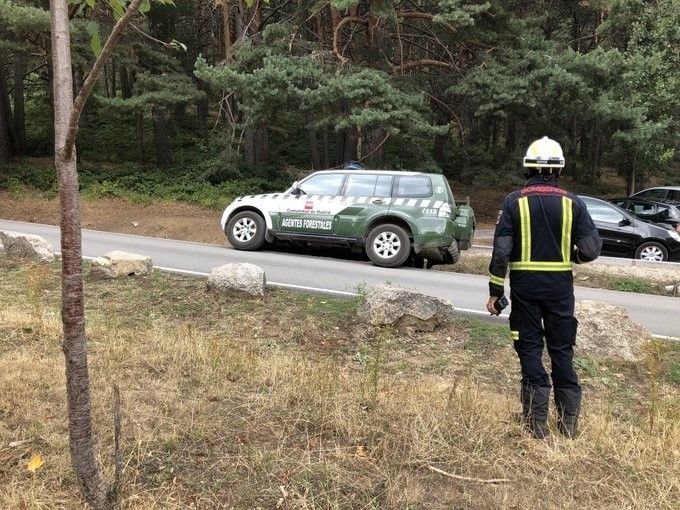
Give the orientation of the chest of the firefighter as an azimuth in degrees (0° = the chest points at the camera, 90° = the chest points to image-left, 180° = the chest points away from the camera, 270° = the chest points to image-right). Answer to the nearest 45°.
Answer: approximately 180°

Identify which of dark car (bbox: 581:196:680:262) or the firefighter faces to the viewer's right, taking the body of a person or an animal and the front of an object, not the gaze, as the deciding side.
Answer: the dark car

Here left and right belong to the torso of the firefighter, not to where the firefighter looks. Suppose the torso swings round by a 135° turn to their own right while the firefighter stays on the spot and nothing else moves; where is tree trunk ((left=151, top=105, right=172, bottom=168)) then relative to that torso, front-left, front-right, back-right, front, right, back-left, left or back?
back

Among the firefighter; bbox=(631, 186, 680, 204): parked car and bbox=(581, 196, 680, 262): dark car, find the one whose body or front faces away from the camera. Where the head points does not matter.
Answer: the firefighter

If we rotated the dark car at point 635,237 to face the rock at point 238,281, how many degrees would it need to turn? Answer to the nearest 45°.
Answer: approximately 135° to its right

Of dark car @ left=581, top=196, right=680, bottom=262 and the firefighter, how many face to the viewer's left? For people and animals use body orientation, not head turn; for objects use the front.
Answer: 0

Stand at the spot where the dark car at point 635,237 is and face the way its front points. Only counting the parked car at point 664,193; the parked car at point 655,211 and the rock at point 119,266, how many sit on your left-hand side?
2

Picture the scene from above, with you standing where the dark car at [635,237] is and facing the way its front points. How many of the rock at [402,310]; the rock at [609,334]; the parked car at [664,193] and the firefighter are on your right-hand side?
3

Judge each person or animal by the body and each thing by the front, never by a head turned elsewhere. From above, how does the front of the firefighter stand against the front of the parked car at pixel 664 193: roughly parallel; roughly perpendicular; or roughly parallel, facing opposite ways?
roughly perpendicular

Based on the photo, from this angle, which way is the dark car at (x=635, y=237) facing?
to the viewer's right

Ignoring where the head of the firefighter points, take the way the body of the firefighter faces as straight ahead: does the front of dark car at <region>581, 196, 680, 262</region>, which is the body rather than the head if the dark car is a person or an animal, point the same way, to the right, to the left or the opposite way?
to the right

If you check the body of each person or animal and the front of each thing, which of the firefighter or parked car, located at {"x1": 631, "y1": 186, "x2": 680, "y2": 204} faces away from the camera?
the firefighter

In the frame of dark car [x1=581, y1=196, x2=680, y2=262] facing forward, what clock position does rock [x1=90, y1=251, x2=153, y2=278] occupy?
The rock is roughly at 4 o'clock from the dark car.
